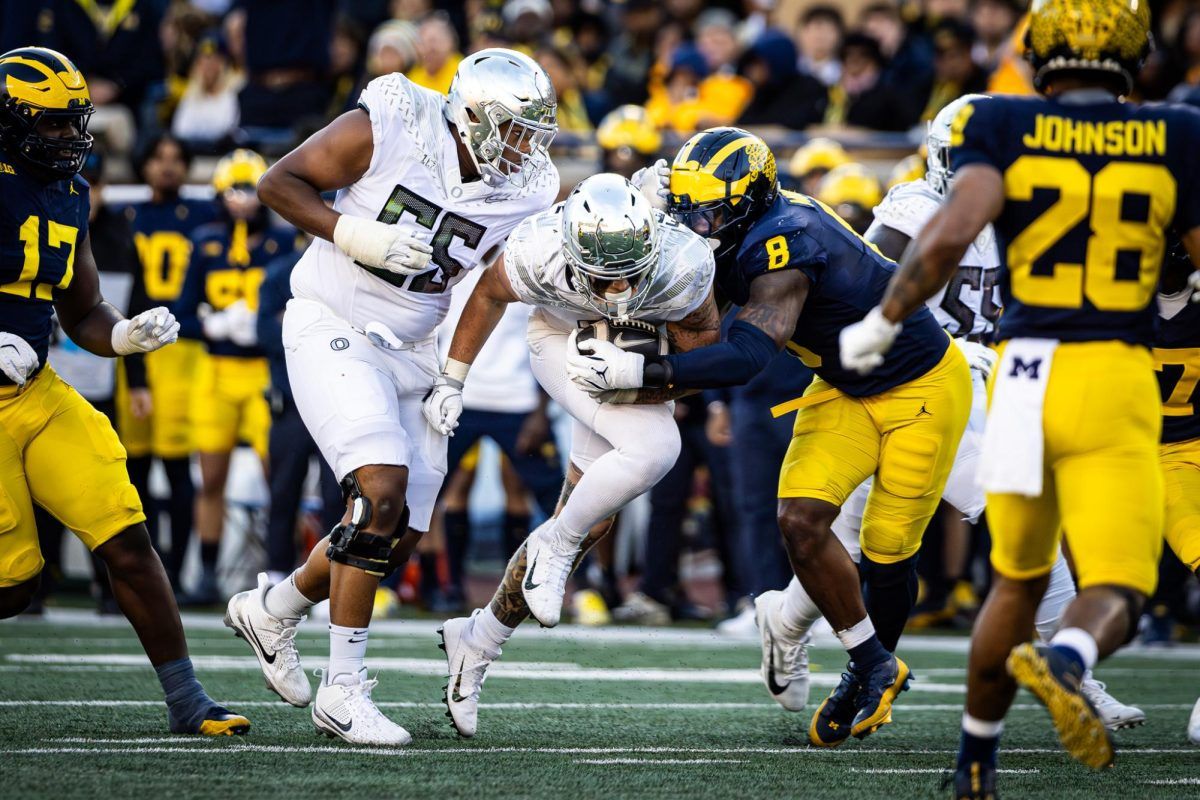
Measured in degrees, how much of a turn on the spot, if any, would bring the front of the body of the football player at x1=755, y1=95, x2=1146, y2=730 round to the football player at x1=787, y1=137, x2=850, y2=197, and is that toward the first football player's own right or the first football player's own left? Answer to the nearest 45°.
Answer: approximately 135° to the first football player's own left

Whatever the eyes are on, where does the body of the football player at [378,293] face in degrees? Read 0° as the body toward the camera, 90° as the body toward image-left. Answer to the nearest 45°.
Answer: approximately 315°

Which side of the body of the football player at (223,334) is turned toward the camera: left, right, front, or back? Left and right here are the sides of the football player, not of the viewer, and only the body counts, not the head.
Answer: front

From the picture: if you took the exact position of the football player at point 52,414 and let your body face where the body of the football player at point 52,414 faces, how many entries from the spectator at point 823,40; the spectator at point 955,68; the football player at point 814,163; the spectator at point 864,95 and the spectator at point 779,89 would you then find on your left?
5

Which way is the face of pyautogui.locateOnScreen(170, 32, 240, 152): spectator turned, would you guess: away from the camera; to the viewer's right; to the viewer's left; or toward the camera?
toward the camera

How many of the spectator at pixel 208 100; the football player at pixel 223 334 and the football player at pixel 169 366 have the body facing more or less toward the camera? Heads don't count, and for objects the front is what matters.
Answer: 3

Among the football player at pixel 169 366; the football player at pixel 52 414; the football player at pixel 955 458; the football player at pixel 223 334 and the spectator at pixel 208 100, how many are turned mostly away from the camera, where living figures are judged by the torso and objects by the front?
0

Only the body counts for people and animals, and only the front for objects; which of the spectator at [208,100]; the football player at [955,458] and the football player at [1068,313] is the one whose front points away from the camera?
the football player at [1068,313]

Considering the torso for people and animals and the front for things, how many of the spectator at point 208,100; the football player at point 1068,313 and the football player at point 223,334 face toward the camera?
2

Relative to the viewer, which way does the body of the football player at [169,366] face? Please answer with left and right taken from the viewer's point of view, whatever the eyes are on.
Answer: facing the viewer

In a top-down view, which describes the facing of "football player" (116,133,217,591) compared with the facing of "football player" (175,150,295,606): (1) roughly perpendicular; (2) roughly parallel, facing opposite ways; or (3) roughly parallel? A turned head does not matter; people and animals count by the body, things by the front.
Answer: roughly parallel

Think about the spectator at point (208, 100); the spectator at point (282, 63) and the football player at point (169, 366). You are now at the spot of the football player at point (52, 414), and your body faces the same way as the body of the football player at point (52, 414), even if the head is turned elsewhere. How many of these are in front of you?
0

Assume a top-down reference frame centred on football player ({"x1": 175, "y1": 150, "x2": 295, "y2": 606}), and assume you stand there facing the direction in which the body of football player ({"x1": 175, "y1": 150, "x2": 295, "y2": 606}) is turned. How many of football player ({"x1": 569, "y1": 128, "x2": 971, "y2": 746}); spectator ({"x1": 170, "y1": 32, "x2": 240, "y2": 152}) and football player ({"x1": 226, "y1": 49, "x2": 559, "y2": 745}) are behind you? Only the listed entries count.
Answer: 1

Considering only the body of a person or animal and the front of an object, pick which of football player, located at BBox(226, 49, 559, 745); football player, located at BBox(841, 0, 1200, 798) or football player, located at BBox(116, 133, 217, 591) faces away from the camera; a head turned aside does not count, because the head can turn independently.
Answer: football player, located at BBox(841, 0, 1200, 798)

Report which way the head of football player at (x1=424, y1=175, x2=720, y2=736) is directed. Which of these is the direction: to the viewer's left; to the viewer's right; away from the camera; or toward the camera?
toward the camera

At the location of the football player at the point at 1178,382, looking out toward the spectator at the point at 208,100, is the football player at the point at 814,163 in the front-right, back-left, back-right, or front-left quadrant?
front-right

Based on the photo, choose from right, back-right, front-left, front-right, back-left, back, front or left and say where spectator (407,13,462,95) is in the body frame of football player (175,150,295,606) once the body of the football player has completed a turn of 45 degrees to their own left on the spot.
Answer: left

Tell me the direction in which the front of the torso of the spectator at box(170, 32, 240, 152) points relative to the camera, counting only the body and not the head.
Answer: toward the camera
